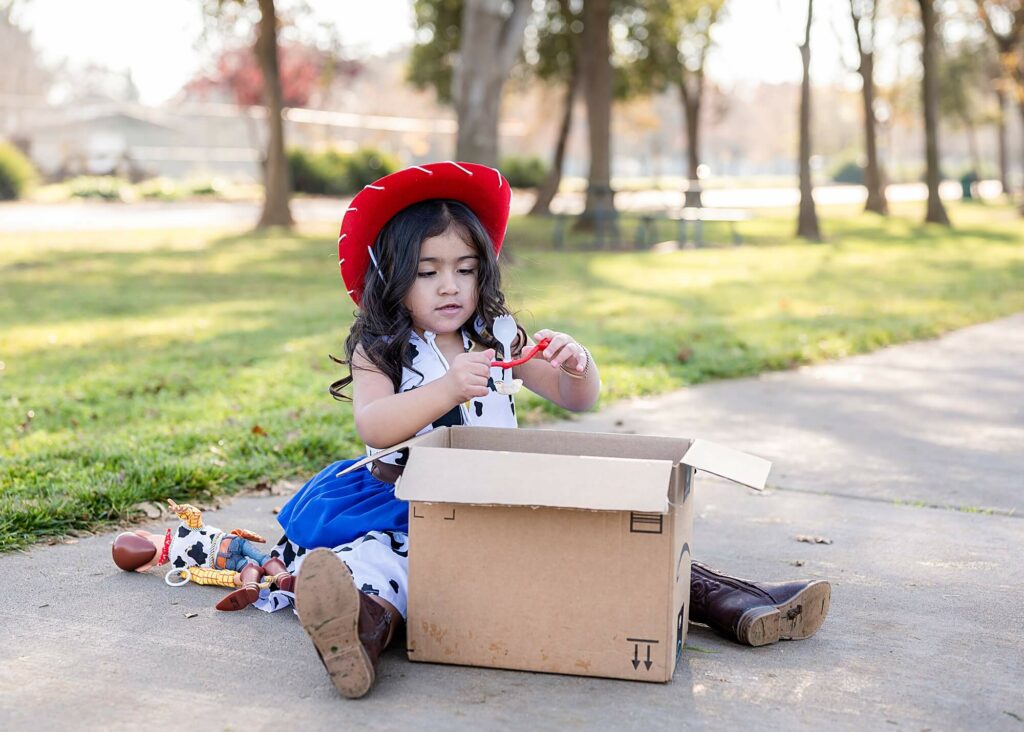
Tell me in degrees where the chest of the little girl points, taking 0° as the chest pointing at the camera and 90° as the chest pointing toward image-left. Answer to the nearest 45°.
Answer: approximately 315°

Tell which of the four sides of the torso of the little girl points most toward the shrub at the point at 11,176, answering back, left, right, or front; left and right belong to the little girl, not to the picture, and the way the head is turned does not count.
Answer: back

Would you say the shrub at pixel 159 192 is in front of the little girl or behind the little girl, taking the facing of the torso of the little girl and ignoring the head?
behind

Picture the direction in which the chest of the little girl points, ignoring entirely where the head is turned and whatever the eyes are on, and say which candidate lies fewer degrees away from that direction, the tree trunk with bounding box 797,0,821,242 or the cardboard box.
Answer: the cardboard box

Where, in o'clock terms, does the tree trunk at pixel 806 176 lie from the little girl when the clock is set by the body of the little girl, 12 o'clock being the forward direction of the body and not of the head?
The tree trunk is roughly at 8 o'clock from the little girl.

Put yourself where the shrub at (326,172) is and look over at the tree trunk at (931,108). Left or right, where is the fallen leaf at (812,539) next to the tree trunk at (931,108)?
right

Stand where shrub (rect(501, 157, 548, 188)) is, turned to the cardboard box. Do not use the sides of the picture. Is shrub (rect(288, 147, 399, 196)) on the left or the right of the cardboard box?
right

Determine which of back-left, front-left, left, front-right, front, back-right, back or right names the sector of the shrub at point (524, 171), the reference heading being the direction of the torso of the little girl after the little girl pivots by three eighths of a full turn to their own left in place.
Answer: front

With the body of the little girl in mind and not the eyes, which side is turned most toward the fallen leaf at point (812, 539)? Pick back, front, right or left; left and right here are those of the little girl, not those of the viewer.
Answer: left

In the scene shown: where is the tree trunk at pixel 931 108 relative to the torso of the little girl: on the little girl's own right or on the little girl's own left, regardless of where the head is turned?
on the little girl's own left

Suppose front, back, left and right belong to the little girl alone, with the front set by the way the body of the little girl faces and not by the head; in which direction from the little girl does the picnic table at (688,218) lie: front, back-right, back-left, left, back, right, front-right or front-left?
back-left

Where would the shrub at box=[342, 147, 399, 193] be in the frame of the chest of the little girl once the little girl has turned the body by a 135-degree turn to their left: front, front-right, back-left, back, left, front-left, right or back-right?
front

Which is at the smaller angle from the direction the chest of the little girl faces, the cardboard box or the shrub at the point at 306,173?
the cardboard box
